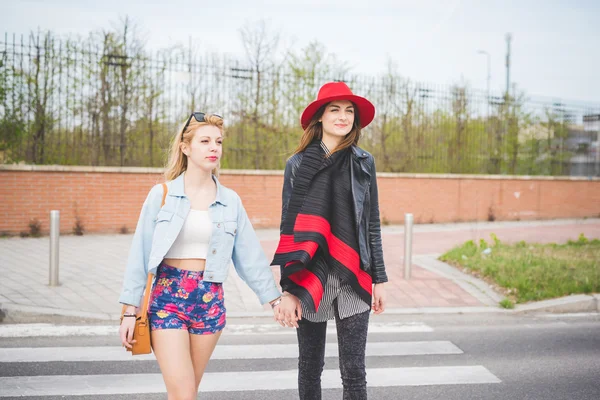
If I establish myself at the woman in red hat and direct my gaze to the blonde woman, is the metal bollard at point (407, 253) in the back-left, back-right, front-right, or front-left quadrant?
back-right

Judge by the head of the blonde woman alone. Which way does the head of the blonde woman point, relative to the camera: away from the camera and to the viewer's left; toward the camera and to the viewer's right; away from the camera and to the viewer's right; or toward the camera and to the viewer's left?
toward the camera and to the viewer's right

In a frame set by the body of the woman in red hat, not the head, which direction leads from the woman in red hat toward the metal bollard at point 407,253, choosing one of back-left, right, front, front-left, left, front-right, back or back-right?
back

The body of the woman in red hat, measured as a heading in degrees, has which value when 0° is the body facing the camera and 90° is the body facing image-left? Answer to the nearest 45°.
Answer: approximately 0°
